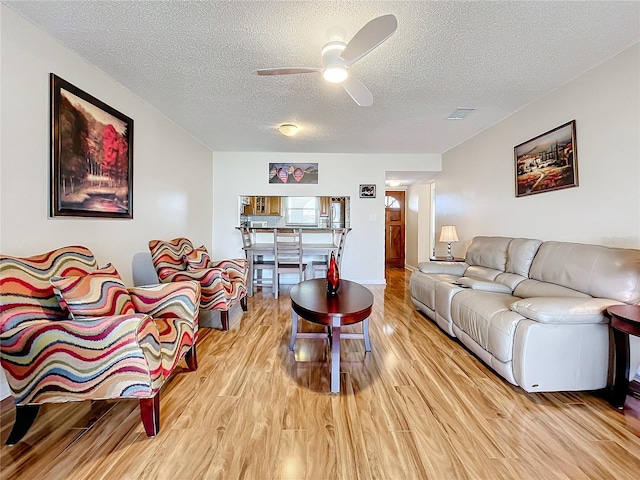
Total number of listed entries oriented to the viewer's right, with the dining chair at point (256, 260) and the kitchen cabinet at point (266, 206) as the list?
1

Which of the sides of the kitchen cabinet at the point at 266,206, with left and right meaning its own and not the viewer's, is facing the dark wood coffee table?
front

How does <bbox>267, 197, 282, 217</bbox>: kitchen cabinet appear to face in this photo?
toward the camera

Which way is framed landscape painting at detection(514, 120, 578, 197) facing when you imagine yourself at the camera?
facing the viewer and to the left of the viewer

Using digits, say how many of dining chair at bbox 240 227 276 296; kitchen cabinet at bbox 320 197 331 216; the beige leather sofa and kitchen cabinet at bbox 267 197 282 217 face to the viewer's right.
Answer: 1

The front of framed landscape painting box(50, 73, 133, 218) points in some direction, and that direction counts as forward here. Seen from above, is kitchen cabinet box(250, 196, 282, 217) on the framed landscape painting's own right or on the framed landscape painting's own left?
on the framed landscape painting's own left

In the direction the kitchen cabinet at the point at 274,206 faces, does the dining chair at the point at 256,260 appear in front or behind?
in front

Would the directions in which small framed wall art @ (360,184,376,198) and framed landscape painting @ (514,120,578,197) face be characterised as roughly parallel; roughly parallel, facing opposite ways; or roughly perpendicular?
roughly perpendicular

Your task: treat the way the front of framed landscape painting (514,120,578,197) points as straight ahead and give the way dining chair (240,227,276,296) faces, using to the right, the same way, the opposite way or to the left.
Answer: the opposite way

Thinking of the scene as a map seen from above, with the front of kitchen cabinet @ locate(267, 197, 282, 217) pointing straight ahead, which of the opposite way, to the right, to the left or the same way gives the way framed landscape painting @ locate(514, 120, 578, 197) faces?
to the right

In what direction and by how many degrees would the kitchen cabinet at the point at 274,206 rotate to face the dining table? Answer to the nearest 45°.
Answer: approximately 45° to its left

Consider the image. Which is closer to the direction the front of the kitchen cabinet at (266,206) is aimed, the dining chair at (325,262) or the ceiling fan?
the ceiling fan

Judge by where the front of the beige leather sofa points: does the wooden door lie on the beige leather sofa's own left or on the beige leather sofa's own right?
on the beige leather sofa's own right

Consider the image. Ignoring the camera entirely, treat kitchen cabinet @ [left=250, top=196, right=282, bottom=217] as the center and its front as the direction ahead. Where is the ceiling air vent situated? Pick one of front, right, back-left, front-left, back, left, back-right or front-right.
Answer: front-left
